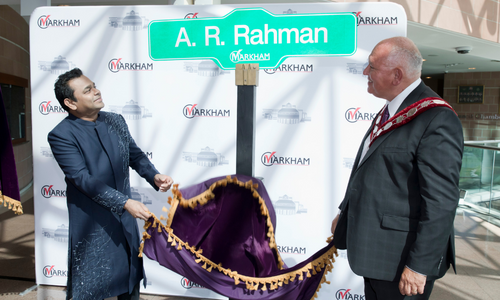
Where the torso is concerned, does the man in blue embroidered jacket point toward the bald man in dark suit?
yes

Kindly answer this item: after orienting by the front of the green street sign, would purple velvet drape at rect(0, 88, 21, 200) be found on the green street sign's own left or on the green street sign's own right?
on the green street sign's own right

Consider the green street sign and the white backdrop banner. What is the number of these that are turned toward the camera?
2

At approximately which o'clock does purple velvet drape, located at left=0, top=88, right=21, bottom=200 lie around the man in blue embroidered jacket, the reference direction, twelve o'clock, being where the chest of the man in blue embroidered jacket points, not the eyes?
The purple velvet drape is roughly at 6 o'clock from the man in blue embroidered jacket.

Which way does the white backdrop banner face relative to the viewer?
toward the camera

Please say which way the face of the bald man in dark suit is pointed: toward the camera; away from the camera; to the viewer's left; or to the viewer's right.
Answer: to the viewer's left

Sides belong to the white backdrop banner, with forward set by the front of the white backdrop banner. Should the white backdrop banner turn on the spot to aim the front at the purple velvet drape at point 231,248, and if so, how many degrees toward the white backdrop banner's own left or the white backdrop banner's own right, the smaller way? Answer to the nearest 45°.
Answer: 0° — it already faces it

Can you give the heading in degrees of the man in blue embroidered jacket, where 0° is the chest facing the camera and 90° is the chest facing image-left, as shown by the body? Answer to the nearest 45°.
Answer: approximately 315°

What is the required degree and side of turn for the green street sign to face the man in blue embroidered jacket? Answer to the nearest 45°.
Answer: approximately 45° to its right

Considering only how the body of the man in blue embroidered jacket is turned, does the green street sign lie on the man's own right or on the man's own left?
on the man's own left

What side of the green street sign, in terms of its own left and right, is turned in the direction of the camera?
front

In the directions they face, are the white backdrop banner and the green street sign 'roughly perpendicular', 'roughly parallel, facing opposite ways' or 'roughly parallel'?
roughly parallel

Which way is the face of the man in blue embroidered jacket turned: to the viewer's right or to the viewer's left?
to the viewer's right
